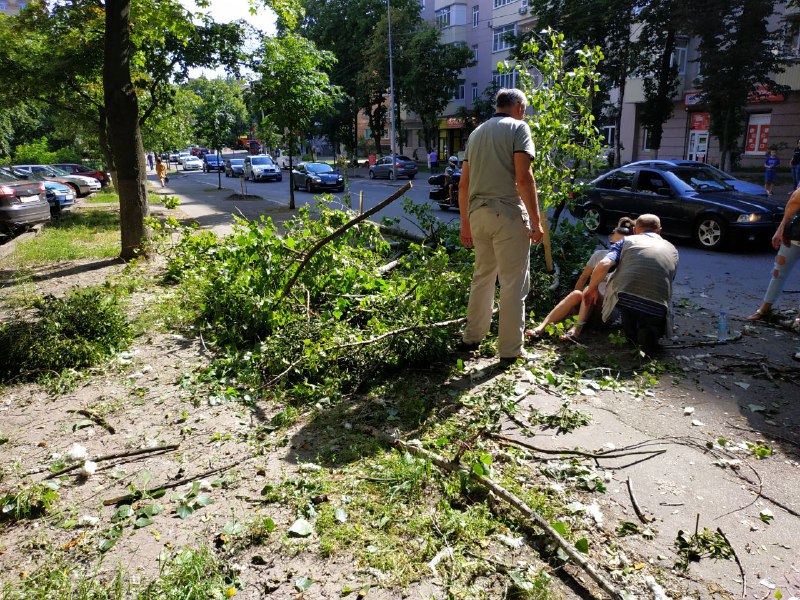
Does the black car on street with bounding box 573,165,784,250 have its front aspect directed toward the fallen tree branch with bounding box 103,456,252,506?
no

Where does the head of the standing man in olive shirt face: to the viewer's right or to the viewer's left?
to the viewer's right

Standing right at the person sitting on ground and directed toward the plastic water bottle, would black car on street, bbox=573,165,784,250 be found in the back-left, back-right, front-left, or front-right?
front-left

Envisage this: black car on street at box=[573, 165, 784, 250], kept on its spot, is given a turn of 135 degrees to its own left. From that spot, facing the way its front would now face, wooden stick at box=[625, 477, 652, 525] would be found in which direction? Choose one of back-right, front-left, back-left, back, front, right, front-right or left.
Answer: back

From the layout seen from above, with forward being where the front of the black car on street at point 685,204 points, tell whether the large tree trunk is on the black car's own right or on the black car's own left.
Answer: on the black car's own right

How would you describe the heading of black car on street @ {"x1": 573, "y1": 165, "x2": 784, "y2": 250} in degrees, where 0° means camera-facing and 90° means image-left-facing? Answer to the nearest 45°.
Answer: approximately 315°
